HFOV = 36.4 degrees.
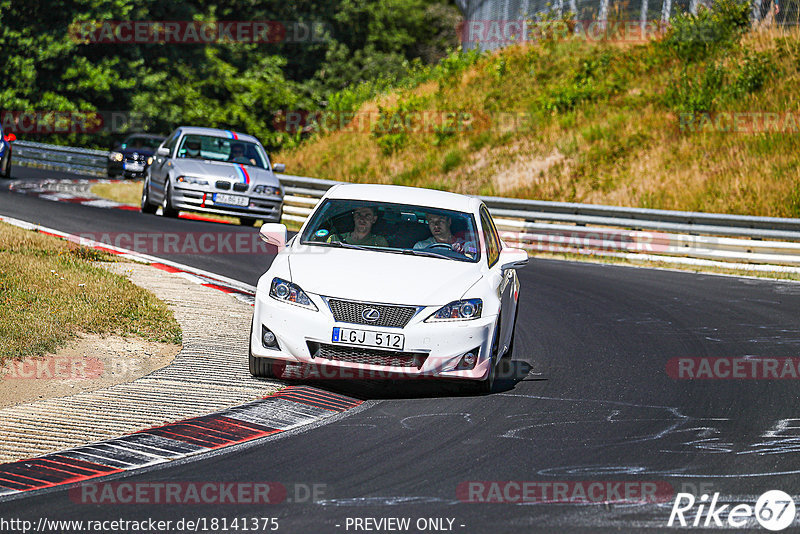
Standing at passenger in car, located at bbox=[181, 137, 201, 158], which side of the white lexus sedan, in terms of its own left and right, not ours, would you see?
back

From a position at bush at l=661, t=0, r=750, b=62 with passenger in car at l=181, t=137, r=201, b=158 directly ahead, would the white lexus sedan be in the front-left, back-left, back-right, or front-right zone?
front-left

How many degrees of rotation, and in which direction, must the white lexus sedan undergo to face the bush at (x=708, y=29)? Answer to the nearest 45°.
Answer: approximately 180°

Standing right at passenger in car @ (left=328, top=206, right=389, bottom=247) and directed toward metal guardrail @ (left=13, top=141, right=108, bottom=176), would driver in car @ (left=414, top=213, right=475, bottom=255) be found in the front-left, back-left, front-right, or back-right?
back-right

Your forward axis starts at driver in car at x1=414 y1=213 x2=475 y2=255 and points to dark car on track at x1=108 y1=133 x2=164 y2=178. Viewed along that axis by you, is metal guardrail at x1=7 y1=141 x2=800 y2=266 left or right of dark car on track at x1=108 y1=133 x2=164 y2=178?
right

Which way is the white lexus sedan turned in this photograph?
toward the camera

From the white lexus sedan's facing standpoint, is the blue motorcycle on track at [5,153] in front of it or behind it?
behind

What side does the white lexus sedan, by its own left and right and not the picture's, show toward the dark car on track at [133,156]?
back

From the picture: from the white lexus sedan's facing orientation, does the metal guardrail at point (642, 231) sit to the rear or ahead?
to the rear

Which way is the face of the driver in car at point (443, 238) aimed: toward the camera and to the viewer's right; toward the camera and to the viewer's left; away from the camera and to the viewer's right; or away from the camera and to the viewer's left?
toward the camera and to the viewer's left

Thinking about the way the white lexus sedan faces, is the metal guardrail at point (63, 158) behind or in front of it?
behind
